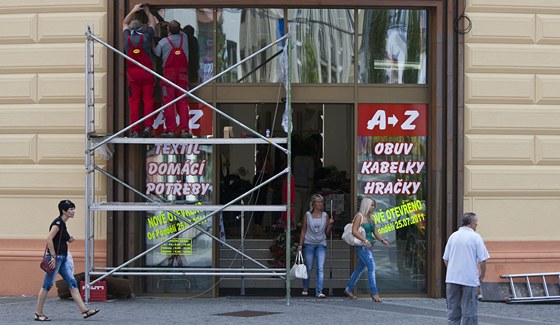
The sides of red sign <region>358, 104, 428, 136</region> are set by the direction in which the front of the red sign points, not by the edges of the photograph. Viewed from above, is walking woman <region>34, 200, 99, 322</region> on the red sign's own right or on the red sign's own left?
on the red sign's own right

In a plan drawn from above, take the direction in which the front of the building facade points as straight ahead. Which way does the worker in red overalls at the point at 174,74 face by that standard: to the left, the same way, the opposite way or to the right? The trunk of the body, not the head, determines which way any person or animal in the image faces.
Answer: the opposite way

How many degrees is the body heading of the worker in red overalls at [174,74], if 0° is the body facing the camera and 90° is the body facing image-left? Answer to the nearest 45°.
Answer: approximately 180°

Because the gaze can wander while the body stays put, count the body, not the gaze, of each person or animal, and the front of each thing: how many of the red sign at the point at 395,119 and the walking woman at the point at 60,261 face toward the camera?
1

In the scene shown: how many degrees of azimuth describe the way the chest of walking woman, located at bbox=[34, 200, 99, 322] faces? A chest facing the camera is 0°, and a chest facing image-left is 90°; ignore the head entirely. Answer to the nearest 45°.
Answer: approximately 270°
